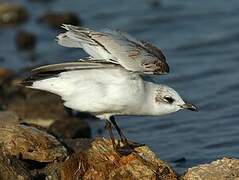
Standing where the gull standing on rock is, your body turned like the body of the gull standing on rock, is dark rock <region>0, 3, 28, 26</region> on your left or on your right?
on your left

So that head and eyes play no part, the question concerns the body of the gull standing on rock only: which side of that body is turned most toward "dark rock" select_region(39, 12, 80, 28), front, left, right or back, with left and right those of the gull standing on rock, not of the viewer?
left

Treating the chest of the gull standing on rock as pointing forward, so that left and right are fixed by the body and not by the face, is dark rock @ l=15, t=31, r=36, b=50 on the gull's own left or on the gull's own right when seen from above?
on the gull's own left

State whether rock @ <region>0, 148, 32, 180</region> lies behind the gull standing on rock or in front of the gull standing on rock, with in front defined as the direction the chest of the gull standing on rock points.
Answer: behind

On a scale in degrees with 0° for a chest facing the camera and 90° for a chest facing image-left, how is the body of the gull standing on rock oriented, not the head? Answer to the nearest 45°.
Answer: approximately 270°
